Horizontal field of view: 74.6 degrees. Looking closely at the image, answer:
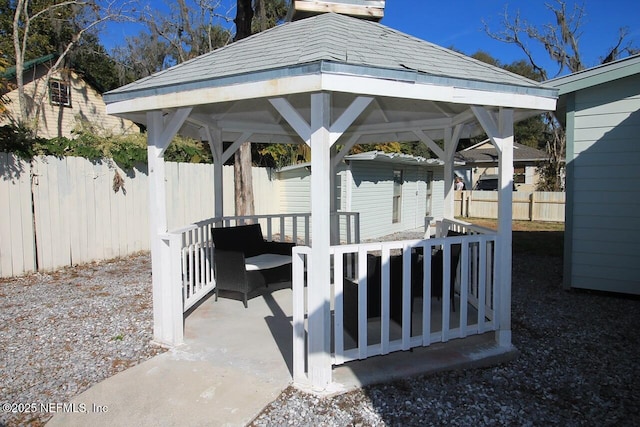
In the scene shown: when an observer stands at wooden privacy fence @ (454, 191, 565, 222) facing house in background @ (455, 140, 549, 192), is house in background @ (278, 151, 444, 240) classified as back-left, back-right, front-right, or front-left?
back-left

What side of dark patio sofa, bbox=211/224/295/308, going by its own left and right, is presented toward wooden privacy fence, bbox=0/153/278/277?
back

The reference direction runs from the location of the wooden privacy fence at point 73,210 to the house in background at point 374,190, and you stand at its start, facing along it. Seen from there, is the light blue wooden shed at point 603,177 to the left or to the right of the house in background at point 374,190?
right

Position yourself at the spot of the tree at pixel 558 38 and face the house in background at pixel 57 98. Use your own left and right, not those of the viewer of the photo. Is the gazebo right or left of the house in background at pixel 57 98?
left

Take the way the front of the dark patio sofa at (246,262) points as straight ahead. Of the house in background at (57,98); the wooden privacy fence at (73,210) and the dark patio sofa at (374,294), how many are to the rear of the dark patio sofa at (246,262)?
2

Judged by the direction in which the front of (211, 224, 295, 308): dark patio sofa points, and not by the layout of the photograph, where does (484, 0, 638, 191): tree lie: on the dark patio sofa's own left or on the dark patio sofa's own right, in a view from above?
on the dark patio sofa's own left

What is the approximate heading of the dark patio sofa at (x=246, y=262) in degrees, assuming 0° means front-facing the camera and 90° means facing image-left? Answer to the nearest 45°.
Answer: approximately 315°

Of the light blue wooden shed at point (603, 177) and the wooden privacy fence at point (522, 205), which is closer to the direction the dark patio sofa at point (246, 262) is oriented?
the light blue wooden shed

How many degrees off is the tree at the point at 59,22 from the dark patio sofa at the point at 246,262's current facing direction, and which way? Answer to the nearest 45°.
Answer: approximately 180°

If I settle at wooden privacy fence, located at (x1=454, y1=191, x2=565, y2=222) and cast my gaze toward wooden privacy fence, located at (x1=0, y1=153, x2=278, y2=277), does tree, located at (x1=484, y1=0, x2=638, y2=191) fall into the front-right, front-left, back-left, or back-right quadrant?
back-right

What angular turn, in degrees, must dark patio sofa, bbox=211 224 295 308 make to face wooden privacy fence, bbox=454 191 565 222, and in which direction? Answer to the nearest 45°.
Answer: approximately 90° to its left
